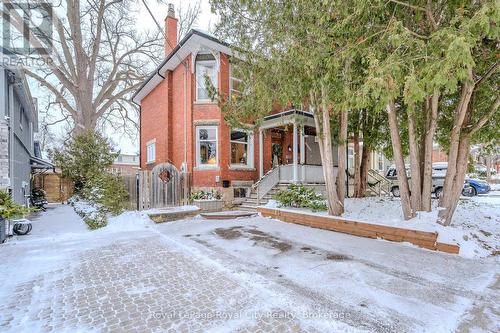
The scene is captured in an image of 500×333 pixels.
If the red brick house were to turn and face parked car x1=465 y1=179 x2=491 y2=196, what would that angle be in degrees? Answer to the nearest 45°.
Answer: approximately 45° to its left

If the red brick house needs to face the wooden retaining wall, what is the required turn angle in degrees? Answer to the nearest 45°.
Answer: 0° — it already faces it

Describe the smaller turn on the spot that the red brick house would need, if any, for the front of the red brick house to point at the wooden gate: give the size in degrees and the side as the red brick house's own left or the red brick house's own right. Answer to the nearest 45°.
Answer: approximately 90° to the red brick house's own right

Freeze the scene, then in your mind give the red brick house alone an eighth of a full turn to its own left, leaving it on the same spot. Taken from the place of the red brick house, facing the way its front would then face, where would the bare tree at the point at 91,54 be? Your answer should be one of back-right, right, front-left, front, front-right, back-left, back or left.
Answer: back-left

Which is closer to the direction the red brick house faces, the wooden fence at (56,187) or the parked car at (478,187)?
the parked car

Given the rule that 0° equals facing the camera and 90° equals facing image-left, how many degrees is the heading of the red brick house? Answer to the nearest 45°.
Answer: approximately 315°

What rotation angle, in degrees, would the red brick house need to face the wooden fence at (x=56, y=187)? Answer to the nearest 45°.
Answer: approximately 90° to its right
